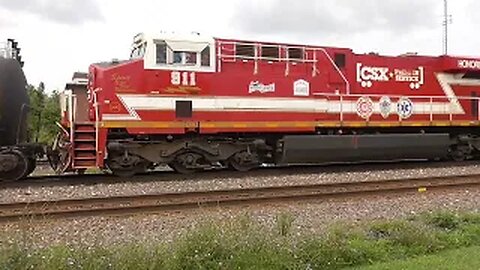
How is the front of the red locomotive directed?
to the viewer's left
